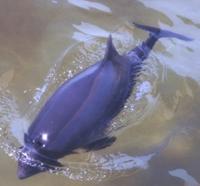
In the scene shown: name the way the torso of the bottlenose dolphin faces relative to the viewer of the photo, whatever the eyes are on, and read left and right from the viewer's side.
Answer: facing the viewer and to the left of the viewer
